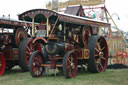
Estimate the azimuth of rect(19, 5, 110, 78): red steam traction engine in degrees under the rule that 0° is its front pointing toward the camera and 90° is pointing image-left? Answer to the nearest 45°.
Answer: approximately 45°

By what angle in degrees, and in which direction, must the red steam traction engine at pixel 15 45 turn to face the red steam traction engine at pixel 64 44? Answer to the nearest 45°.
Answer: approximately 90° to its left

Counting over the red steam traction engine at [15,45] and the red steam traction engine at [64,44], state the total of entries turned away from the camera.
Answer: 0

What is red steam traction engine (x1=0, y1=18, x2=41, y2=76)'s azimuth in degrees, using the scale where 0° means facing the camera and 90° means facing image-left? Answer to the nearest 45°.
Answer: approximately 45°

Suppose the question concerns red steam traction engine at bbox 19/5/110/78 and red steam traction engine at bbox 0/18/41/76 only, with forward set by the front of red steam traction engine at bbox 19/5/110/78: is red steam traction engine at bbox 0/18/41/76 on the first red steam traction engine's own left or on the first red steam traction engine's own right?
on the first red steam traction engine's own right
